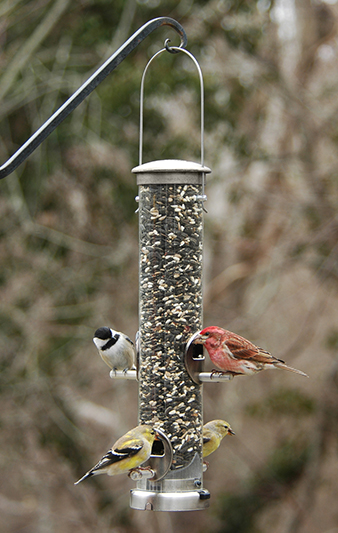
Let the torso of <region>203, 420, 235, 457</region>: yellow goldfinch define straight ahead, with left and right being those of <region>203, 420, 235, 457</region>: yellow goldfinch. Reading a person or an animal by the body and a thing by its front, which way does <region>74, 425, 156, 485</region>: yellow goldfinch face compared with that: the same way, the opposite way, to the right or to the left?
the same way

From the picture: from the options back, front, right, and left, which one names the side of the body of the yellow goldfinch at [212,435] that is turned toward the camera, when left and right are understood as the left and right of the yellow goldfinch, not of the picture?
right

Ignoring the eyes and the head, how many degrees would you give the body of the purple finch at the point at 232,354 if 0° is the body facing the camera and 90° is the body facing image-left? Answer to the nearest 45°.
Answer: approximately 90°

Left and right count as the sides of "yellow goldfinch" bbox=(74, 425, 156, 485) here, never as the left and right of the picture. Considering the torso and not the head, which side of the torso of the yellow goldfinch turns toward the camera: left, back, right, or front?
right

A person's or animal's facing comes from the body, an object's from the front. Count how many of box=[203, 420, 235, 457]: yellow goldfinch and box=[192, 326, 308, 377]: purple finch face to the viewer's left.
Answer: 1

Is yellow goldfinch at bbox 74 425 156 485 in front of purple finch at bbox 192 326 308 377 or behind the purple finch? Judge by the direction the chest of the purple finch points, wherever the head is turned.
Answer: in front

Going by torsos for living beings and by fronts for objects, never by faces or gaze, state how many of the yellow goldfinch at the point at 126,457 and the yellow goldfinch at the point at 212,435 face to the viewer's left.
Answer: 0

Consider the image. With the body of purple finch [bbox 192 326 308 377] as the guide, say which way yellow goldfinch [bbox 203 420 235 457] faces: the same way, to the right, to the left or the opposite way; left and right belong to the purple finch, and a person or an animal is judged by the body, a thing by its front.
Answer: the opposite way

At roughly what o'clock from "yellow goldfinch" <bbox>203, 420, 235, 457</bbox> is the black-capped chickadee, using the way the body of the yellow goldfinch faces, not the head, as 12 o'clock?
The black-capped chickadee is roughly at 6 o'clock from the yellow goldfinch.

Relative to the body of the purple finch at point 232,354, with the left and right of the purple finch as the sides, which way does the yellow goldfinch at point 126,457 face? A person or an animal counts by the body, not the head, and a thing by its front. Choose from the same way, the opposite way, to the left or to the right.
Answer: the opposite way
